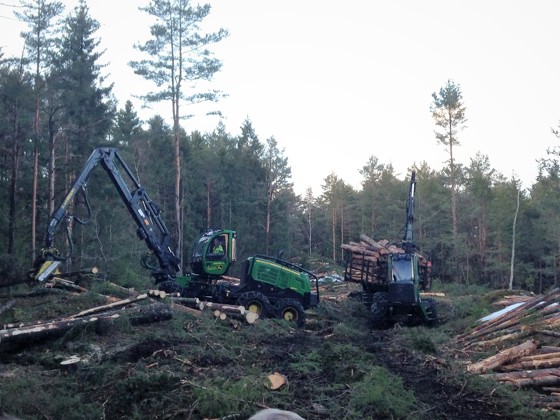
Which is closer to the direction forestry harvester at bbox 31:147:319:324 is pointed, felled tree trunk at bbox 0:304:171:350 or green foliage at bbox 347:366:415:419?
the felled tree trunk

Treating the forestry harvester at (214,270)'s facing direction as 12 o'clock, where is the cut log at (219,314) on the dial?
The cut log is roughly at 9 o'clock from the forestry harvester.

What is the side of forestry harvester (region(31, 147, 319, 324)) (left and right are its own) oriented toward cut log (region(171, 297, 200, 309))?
left

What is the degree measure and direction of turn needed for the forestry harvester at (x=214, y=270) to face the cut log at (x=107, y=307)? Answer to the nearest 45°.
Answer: approximately 45° to its left

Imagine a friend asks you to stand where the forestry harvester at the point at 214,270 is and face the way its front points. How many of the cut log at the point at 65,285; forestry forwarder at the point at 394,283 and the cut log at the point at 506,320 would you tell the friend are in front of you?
1

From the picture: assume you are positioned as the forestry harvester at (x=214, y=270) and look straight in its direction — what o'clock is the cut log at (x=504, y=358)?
The cut log is roughly at 8 o'clock from the forestry harvester.

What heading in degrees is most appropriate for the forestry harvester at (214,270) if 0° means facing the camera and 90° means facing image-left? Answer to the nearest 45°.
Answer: approximately 90°

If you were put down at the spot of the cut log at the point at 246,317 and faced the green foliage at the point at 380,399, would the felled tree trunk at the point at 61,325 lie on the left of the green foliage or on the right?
right

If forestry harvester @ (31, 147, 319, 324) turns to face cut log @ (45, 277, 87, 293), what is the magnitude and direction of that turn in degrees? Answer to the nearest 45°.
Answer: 0° — it already faces it

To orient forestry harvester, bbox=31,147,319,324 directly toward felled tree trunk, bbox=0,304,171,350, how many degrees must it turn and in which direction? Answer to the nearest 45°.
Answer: approximately 45° to its left

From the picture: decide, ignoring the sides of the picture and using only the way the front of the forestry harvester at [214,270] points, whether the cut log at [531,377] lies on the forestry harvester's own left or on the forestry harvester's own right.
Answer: on the forestry harvester's own left
